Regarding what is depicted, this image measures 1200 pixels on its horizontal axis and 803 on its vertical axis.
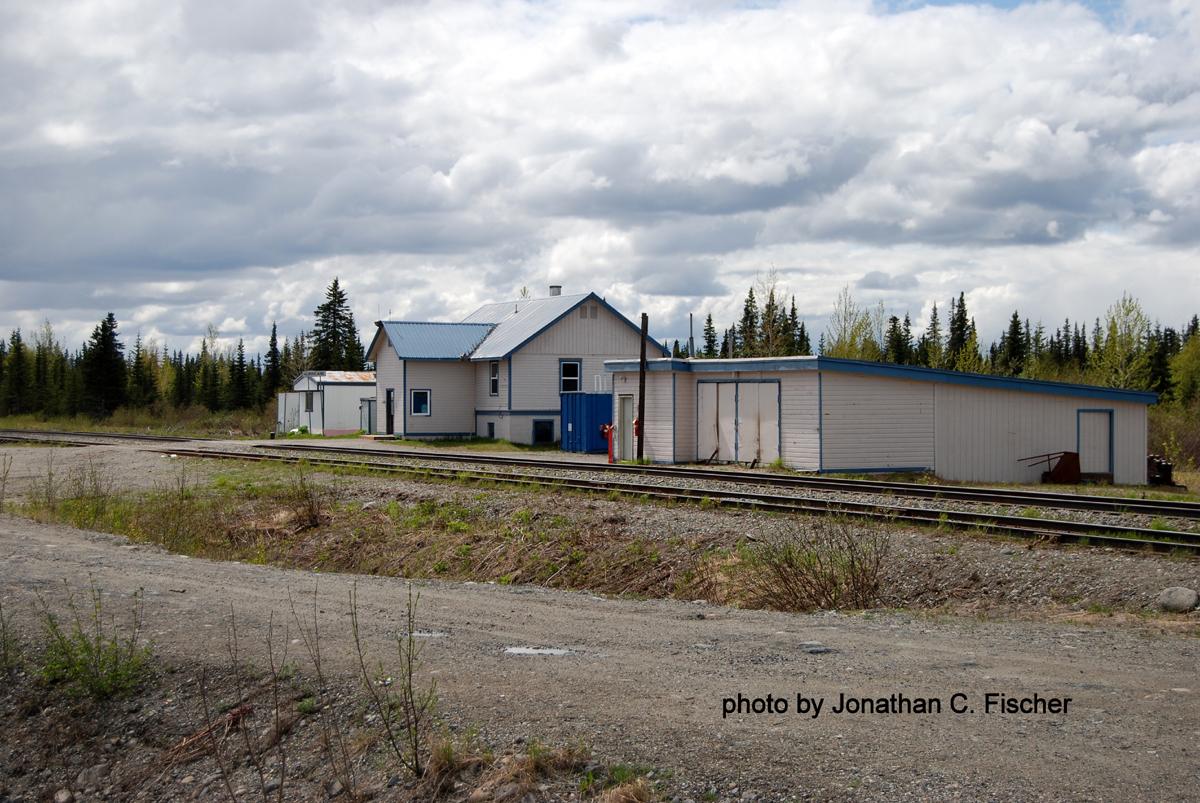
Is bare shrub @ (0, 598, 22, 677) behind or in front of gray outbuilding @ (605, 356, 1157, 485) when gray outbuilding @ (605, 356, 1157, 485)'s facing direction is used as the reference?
in front

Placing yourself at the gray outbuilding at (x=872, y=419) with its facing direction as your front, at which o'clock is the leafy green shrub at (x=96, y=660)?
The leafy green shrub is roughly at 11 o'clock from the gray outbuilding.

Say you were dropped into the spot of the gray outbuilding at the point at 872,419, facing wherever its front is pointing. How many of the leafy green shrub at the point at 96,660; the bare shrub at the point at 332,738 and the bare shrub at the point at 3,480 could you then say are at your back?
0

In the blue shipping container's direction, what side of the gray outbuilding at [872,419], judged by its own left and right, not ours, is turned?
right

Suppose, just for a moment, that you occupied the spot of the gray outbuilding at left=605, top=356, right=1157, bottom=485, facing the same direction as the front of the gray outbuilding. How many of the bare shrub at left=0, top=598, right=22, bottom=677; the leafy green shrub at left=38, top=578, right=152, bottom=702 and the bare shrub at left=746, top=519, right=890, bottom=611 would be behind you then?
0

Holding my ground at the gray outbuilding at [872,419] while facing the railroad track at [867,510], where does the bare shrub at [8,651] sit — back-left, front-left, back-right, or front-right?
front-right

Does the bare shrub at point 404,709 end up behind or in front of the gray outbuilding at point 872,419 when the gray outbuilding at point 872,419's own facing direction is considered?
in front

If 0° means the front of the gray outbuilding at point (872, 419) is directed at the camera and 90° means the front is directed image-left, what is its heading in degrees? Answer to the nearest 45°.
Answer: approximately 45°

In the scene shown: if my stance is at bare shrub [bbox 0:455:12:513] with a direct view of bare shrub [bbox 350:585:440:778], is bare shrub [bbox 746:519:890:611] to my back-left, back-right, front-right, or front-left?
front-left

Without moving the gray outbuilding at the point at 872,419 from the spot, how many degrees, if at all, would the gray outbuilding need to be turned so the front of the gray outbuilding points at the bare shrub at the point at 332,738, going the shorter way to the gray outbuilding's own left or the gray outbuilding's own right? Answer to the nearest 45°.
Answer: approximately 45° to the gray outbuilding's own left

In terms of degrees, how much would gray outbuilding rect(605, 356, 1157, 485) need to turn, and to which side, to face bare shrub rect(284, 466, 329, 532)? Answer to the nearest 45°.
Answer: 0° — it already faces it

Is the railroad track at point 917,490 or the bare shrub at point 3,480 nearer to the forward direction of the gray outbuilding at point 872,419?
the bare shrub

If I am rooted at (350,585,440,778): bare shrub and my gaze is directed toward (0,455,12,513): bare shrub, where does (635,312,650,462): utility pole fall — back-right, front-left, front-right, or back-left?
front-right
